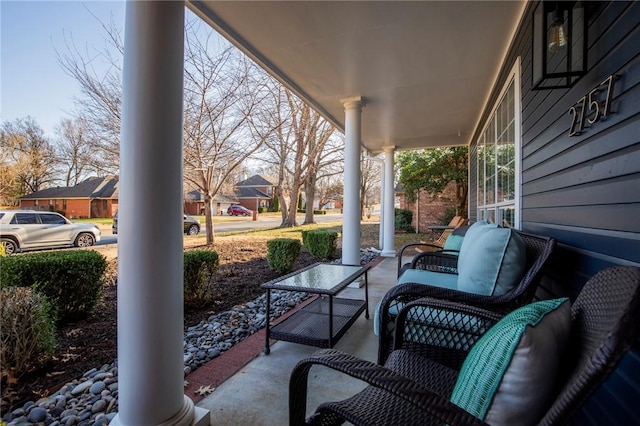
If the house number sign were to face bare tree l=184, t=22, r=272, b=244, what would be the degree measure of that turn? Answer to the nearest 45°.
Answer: approximately 45° to its right

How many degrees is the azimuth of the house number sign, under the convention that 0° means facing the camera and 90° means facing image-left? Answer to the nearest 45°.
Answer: approximately 45°

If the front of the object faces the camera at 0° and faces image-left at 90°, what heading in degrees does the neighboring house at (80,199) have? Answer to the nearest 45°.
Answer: approximately 315°

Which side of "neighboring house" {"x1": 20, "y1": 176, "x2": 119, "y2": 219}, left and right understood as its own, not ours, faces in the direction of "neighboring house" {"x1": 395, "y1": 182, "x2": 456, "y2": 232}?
front

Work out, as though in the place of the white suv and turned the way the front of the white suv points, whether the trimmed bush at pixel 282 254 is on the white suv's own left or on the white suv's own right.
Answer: on the white suv's own right

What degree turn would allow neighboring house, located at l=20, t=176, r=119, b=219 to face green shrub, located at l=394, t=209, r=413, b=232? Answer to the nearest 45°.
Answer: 0° — it already faces it

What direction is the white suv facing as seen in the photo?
to the viewer's right

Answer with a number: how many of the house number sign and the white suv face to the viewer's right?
1
